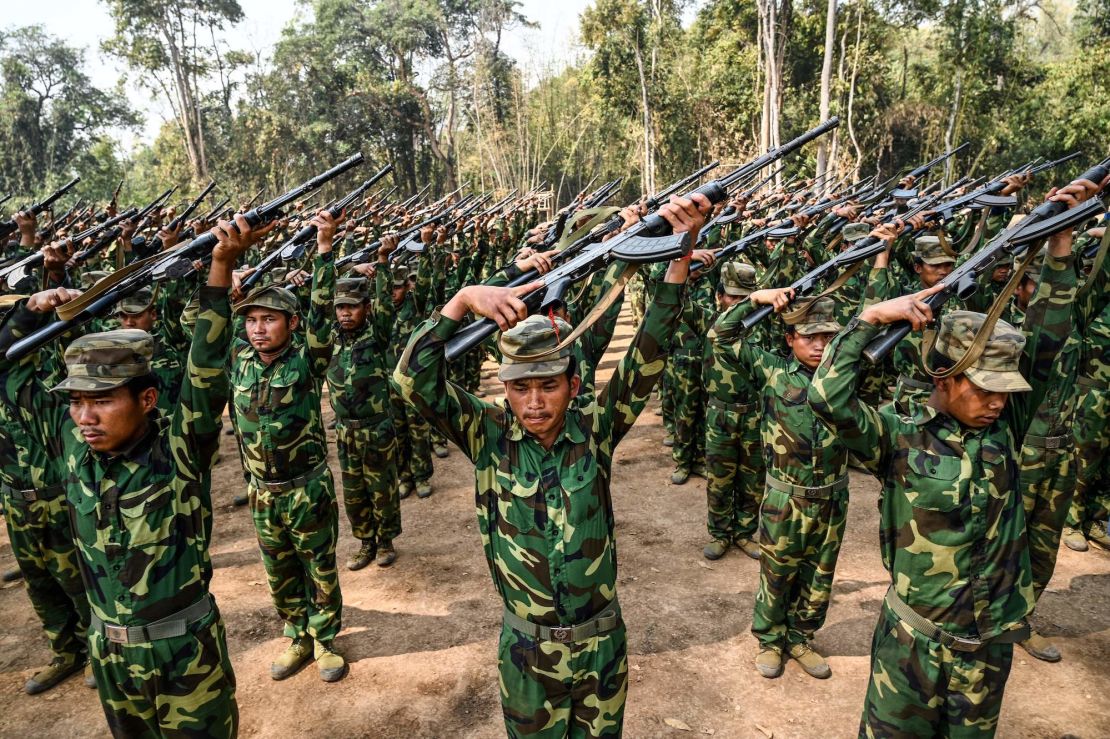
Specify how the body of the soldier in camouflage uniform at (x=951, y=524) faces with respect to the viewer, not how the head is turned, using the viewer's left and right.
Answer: facing the viewer and to the right of the viewer

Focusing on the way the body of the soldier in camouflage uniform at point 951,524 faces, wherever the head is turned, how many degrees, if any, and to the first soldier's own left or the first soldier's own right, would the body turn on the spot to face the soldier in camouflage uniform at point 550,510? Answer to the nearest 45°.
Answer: approximately 90° to the first soldier's own right

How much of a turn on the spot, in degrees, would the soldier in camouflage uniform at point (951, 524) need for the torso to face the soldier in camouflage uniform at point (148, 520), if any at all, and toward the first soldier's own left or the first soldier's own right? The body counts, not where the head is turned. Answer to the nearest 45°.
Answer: approximately 90° to the first soldier's own right

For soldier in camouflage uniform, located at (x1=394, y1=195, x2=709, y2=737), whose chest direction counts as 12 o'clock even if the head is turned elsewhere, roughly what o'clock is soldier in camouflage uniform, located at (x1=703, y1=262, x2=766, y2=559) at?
soldier in camouflage uniform, located at (x1=703, y1=262, x2=766, y2=559) is roughly at 7 o'clock from soldier in camouflage uniform, located at (x1=394, y1=195, x2=709, y2=737).

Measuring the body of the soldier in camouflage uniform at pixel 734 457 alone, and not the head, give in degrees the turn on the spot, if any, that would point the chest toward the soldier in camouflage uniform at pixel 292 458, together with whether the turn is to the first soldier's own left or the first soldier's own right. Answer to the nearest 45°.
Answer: approximately 45° to the first soldier's own right

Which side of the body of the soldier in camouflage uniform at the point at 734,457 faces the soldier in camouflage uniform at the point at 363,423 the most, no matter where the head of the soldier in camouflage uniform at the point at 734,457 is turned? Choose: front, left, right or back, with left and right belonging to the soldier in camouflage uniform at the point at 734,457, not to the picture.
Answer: right

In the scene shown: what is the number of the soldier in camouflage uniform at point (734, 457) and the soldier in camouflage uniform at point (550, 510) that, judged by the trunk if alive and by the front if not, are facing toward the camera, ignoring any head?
2

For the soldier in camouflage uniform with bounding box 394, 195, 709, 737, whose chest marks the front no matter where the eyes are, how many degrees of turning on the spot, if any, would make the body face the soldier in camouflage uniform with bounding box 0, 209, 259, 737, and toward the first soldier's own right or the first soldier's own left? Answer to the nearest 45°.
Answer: approximately 90° to the first soldier's own right

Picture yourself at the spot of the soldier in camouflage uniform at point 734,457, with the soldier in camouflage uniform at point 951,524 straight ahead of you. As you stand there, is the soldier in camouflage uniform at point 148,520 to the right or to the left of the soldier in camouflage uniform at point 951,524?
right

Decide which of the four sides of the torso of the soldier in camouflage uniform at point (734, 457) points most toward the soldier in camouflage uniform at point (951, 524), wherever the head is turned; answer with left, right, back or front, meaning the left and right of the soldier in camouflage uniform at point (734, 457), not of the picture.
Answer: front
